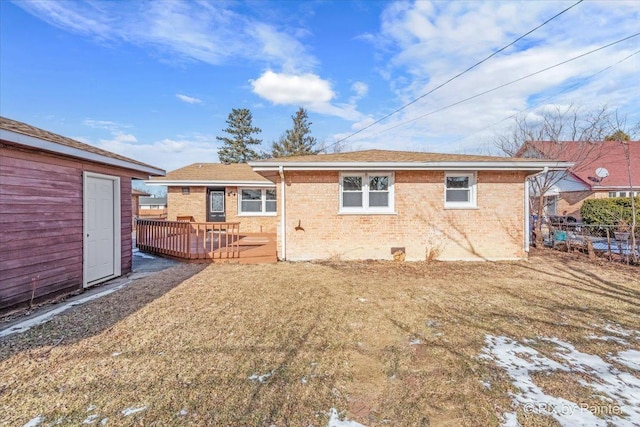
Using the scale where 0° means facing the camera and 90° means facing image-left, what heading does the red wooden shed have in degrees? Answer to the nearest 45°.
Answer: approximately 315°

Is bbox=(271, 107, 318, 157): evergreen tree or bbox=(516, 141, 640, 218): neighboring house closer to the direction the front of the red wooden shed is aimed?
the neighboring house

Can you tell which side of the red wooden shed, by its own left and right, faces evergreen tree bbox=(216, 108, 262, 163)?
left

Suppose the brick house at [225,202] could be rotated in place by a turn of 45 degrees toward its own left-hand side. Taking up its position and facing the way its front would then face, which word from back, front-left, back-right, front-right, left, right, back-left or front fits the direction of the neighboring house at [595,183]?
front-left

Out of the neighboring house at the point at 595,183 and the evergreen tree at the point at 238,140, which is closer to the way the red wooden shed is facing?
the neighboring house

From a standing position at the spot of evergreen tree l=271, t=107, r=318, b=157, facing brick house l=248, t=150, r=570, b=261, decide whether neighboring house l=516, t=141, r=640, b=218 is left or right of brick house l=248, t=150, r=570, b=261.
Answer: left

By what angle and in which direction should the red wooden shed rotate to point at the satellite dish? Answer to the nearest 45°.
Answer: approximately 45° to its left
